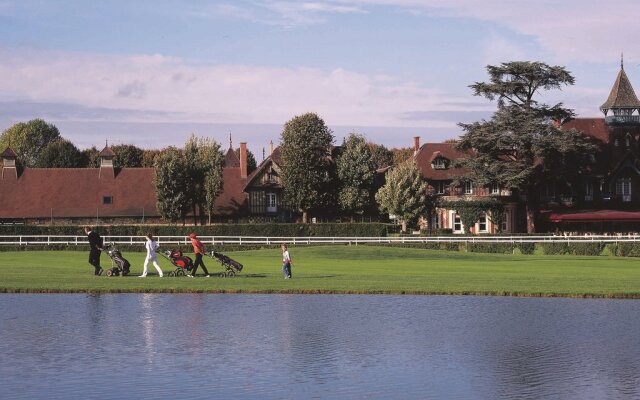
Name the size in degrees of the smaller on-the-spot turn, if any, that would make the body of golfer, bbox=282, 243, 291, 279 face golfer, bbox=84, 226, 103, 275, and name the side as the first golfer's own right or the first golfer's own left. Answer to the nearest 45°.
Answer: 0° — they already face them

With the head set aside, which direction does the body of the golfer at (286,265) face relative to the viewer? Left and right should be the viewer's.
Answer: facing to the left of the viewer

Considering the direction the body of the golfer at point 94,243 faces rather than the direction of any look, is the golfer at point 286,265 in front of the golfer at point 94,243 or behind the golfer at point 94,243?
behind

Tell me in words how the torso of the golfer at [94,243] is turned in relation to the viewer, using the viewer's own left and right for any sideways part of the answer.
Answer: facing to the left of the viewer

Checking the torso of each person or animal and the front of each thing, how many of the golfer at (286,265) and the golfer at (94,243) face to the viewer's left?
2
